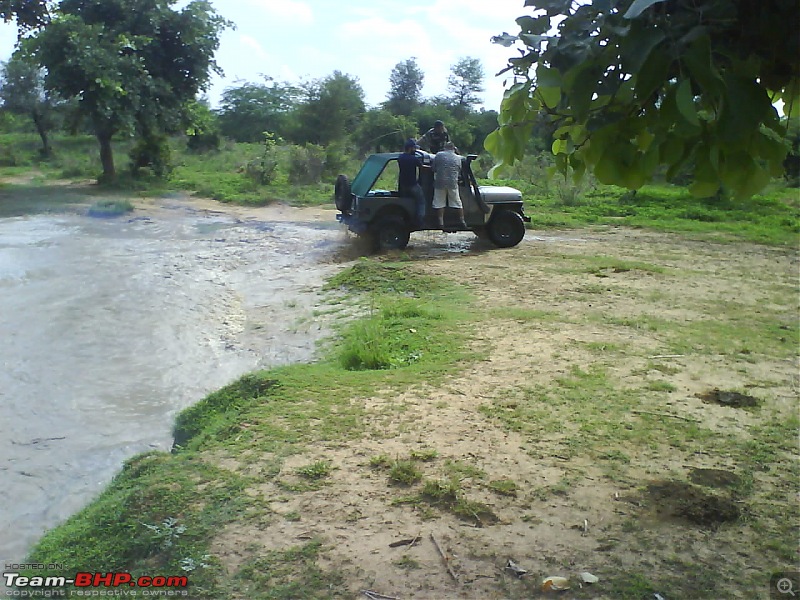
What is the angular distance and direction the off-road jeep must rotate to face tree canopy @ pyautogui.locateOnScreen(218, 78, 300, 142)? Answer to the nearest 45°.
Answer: approximately 90° to its left

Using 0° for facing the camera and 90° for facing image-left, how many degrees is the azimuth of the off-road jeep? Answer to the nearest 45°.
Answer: approximately 270°

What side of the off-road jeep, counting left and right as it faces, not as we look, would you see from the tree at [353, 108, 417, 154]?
left

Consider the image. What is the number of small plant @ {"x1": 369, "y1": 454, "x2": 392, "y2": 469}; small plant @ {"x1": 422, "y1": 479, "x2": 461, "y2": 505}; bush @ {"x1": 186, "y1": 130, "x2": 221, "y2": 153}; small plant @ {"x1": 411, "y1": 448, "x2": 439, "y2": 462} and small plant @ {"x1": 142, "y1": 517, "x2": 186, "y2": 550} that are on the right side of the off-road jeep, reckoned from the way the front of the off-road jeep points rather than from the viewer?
4

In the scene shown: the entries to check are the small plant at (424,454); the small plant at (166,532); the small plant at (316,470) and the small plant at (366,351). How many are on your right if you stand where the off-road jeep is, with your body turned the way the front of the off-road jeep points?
4

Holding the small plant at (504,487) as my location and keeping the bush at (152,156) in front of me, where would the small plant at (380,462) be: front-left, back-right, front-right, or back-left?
front-left

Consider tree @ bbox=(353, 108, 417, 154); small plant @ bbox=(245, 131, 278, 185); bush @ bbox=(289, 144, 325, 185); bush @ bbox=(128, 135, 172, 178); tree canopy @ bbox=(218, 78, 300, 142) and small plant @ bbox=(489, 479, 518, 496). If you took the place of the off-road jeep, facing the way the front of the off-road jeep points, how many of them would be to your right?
1

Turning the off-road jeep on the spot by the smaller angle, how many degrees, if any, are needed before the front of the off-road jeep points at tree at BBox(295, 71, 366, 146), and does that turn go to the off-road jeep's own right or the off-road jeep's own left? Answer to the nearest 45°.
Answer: approximately 90° to the off-road jeep's own left

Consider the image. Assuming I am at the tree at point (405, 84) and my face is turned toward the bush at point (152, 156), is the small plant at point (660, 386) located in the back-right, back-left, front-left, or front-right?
front-left

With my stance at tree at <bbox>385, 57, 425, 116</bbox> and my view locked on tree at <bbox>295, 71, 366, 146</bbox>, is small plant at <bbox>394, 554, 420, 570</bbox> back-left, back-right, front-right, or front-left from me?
front-left

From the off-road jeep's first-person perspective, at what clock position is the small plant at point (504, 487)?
The small plant is roughly at 3 o'clock from the off-road jeep.

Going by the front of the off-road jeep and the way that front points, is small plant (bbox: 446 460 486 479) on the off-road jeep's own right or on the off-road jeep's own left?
on the off-road jeep's own right

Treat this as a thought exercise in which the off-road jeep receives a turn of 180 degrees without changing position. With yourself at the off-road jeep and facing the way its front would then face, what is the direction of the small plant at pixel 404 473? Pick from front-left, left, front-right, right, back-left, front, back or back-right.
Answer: left

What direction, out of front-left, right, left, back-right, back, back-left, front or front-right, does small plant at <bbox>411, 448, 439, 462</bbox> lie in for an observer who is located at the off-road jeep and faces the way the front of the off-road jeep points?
right

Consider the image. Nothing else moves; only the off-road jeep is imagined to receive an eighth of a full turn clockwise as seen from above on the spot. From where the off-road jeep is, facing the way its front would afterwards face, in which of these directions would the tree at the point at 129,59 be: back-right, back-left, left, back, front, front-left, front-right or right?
back

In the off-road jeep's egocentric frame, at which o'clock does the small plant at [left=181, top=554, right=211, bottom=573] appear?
The small plant is roughly at 3 o'clock from the off-road jeep.
